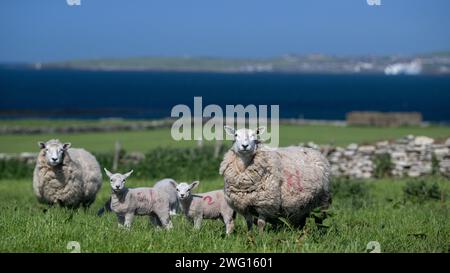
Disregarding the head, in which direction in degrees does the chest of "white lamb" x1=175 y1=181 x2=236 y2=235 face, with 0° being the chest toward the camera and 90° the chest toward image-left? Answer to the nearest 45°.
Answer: approximately 90°

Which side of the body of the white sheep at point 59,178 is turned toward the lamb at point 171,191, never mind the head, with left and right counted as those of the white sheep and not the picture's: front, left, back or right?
left

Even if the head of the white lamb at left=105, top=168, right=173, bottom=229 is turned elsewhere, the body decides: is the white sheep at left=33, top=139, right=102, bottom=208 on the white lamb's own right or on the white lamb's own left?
on the white lamb's own right

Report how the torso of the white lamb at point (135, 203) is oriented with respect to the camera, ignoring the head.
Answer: to the viewer's left
